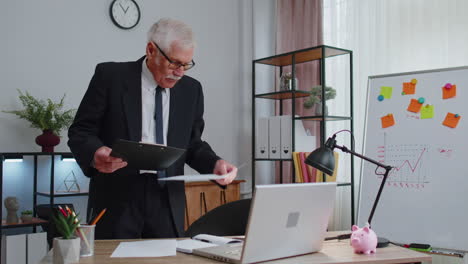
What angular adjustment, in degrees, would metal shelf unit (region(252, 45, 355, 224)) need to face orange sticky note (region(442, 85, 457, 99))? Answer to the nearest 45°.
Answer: approximately 90° to its left

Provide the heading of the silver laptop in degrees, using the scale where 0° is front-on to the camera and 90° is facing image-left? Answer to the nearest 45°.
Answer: approximately 135°

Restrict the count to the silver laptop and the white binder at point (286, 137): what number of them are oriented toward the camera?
1

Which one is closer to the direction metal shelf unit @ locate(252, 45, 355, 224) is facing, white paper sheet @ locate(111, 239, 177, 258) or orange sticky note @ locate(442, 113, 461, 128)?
the white paper sheet

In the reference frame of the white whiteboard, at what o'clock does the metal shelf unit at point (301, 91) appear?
The metal shelf unit is roughly at 3 o'clock from the white whiteboard.

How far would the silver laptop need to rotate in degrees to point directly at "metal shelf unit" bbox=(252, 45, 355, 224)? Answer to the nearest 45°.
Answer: approximately 45° to its right

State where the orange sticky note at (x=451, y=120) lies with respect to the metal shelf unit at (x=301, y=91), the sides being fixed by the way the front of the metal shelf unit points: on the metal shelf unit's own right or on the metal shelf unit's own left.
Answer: on the metal shelf unit's own left

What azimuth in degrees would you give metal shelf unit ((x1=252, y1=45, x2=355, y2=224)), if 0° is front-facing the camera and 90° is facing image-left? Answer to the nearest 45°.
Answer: approximately 45°

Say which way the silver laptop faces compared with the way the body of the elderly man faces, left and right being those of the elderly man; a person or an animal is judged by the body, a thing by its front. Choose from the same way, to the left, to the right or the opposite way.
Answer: the opposite way

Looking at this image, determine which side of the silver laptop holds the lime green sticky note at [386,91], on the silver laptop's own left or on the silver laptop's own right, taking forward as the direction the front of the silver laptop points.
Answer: on the silver laptop's own right

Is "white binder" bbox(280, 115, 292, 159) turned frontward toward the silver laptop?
yes
